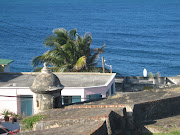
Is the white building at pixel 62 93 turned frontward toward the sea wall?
no

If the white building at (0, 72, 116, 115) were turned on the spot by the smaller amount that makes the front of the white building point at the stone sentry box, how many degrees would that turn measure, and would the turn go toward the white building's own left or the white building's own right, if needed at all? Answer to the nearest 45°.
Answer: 0° — it already faces it

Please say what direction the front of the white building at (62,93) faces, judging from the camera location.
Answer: facing the viewer

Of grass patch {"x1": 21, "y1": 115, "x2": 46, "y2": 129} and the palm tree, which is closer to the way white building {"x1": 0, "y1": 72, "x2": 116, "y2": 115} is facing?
the grass patch

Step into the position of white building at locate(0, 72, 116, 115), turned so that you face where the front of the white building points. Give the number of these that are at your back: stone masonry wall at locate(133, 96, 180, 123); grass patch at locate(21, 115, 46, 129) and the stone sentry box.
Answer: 0

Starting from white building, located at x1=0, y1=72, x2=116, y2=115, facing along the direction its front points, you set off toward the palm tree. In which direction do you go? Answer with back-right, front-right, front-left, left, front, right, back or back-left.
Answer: back

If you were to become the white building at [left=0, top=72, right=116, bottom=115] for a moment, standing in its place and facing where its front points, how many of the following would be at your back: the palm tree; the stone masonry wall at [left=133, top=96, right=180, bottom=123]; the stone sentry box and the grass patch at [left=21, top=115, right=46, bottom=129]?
1

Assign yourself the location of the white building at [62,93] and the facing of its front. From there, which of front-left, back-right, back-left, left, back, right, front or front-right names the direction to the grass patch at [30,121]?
front

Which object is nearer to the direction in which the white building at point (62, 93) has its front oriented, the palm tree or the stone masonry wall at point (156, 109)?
the stone masonry wall
